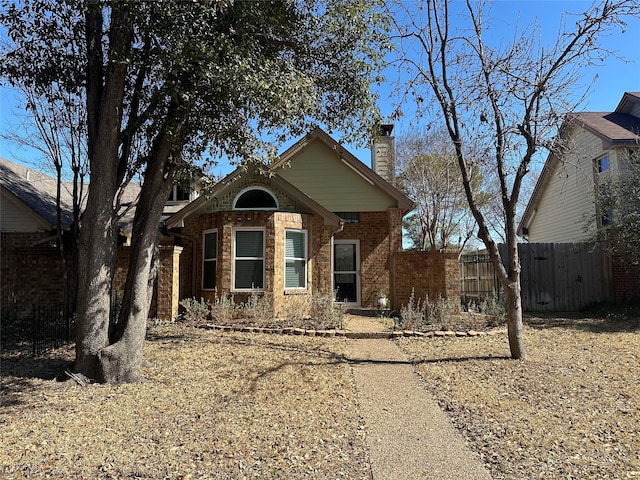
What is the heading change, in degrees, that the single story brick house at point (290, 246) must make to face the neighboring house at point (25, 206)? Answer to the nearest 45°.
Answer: approximately 90° to its right

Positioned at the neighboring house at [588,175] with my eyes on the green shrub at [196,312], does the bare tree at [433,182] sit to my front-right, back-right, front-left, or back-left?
front-right

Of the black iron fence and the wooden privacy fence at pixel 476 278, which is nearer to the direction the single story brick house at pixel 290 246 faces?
the black iron fence

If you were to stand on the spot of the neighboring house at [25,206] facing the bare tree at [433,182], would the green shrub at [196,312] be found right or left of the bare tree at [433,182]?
right

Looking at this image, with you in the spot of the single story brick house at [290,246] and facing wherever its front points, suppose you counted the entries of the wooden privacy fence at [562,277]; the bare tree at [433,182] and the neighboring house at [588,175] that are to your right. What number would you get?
0

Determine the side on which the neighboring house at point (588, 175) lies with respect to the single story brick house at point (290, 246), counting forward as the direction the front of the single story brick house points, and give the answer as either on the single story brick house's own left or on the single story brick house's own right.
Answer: on the single story brick house's own left

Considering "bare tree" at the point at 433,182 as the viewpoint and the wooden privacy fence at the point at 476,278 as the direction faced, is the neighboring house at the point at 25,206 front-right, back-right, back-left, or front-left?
front-right

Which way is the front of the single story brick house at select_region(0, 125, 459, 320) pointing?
toward the camera

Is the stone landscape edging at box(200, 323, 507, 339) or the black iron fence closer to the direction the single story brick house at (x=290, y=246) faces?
the stone landscape edging

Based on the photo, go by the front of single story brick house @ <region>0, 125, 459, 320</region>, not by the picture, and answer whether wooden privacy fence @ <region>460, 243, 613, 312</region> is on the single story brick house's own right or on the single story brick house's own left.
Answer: on the single story brick house's own left

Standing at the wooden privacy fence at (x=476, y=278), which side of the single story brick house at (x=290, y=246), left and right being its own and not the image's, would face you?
left

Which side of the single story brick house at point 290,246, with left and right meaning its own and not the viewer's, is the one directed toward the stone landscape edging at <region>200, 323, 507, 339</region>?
front

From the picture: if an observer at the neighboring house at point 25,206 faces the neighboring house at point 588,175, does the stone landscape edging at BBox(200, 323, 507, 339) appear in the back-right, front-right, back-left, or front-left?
front-right

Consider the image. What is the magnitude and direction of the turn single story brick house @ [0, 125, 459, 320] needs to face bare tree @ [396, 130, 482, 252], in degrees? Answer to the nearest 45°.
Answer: approximately 135° to its left

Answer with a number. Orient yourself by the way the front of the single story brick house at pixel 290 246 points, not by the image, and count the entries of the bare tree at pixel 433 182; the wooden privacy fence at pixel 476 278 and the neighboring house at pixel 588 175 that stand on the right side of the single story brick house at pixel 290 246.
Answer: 0

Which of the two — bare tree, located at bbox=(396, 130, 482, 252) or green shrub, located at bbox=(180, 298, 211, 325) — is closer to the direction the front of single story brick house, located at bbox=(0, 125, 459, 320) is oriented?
the green shrub
